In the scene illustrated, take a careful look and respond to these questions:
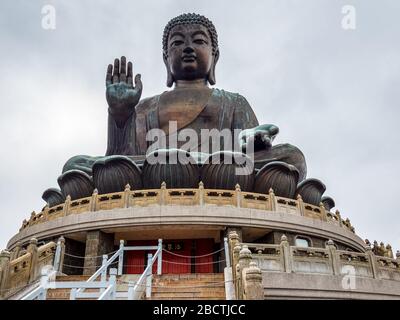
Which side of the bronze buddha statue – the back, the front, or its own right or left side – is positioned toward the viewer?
front

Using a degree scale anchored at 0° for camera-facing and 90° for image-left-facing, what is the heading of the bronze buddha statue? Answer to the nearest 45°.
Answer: approximately 0°
